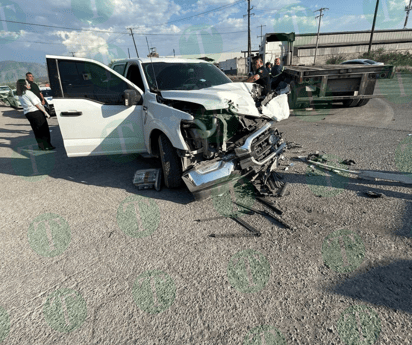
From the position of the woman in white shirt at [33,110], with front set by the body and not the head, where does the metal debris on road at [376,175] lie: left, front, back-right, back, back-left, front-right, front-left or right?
front-right

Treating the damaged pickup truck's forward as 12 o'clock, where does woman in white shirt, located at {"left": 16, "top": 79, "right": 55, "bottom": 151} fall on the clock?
The woman in white shirt is roughly at 6 o'clock from the damaged pickup truck.

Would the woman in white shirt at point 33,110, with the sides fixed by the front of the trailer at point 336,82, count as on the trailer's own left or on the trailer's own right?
on the trailer's own left

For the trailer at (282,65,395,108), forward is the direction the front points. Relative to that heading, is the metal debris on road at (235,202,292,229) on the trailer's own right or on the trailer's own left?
on the trailer's own left

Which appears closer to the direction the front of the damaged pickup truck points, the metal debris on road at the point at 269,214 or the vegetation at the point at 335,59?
the metal debris on road

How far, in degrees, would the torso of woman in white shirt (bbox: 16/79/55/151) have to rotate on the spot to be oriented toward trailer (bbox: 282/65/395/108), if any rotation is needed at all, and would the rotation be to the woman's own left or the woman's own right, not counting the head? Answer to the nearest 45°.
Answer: approximately 45° to the woman's own right

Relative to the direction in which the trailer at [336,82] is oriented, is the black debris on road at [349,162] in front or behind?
behind

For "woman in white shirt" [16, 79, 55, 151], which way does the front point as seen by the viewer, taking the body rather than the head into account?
to the viewer's right

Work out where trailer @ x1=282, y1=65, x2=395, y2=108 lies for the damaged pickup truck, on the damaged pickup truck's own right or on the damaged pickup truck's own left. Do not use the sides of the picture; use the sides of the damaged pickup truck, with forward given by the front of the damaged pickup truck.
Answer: on the damaged pickup truck's own left

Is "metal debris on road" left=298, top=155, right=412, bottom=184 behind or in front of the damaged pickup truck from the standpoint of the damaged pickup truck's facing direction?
in front

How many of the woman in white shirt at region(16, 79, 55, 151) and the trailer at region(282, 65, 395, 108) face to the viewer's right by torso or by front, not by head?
1

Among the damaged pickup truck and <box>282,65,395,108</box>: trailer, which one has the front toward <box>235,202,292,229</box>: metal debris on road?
the damaged pickup truck

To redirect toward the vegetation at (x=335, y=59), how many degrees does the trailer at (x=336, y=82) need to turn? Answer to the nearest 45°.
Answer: approximately 45° to its right

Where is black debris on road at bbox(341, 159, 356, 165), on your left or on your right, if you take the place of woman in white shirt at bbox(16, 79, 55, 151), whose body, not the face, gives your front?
on your right
